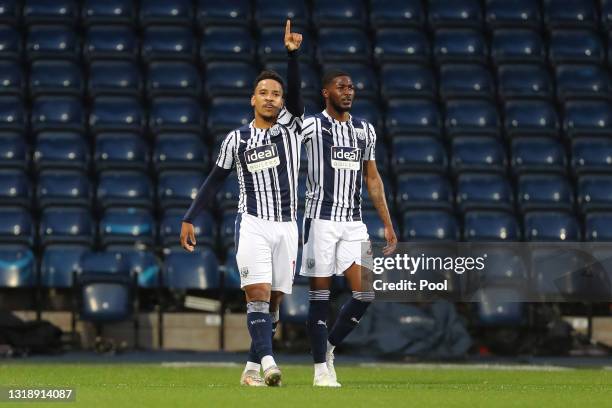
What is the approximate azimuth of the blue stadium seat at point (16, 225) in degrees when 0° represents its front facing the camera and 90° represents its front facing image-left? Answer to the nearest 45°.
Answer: approximately 0°

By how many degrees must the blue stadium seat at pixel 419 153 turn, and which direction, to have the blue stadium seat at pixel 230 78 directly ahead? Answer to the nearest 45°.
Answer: approximately 90° to its right

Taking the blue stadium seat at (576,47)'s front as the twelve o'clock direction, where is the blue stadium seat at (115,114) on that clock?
the blue stadium seat at (115,114) is roughly at 2 o'clock from the blue stadium seat at (576,47).

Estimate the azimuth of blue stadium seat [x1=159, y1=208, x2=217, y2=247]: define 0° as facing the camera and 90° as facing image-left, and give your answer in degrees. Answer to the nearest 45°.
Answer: approximately 0°
